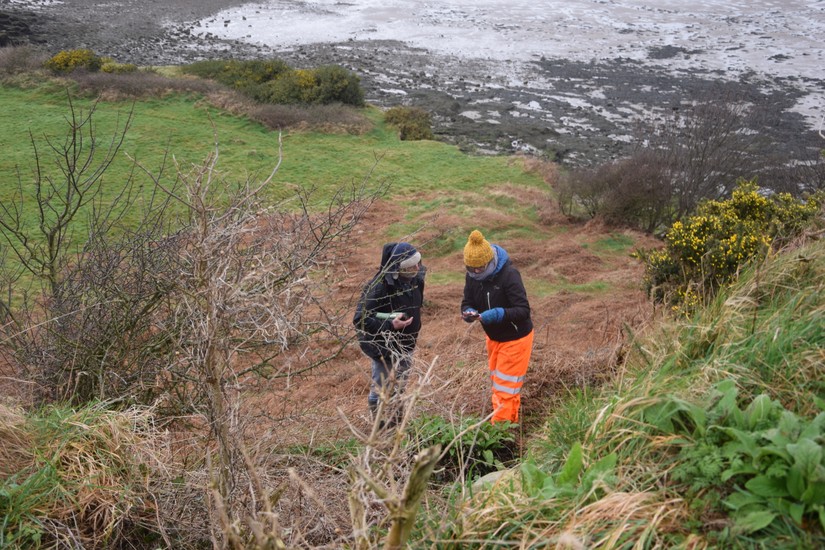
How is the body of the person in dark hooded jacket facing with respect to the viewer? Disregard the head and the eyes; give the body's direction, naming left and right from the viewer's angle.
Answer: facing the viewer and to the right of the viewer

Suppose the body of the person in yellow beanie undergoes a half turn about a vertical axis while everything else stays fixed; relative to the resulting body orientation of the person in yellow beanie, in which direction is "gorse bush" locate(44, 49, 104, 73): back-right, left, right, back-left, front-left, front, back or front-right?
left

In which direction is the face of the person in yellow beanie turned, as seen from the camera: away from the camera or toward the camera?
toward the camera

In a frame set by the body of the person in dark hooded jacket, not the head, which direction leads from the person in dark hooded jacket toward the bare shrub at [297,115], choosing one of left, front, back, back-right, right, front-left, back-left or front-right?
back-left

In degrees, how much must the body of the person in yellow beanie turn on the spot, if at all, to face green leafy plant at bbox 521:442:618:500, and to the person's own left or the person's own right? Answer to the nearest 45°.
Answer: approximately 45° to the person's own left

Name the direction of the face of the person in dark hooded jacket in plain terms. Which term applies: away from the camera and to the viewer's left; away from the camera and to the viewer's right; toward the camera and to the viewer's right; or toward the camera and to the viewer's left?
toward the camera and to the viewer's right

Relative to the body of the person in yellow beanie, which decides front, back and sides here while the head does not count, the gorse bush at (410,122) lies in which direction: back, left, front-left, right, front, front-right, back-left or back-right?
back-right

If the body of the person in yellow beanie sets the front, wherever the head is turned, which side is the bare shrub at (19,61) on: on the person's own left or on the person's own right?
on the person's own right

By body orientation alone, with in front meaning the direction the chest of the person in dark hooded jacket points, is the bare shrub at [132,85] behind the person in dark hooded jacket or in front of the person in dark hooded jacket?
behind

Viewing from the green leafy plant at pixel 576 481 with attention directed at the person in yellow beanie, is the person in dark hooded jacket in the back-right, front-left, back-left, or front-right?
front-left

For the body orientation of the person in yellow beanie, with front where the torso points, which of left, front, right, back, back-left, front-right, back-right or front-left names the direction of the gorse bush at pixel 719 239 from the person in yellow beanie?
back

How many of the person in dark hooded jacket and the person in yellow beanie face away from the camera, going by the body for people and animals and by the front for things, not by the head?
0

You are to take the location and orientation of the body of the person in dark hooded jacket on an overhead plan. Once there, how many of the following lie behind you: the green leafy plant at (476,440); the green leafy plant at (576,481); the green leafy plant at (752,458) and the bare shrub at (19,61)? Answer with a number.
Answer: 1

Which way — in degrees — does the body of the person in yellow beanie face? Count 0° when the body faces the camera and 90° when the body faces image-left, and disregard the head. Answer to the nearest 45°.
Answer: approximately 45°

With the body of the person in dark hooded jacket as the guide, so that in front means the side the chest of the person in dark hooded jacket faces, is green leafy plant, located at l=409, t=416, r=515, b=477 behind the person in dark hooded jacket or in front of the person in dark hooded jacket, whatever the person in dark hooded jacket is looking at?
in front

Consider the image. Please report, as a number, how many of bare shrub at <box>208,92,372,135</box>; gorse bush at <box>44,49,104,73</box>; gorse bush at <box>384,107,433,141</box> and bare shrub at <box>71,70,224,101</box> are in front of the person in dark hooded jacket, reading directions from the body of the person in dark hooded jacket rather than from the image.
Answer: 0

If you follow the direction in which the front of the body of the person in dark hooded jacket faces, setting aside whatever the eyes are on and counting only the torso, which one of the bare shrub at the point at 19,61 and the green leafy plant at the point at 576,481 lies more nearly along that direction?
the green leafy plant

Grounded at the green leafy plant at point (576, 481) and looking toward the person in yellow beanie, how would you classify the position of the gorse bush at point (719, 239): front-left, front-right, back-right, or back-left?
front-right

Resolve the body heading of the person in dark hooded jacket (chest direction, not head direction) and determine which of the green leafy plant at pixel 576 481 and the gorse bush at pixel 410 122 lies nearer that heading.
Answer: the green leafy plant

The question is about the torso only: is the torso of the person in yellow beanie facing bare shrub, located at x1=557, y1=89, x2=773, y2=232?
no
